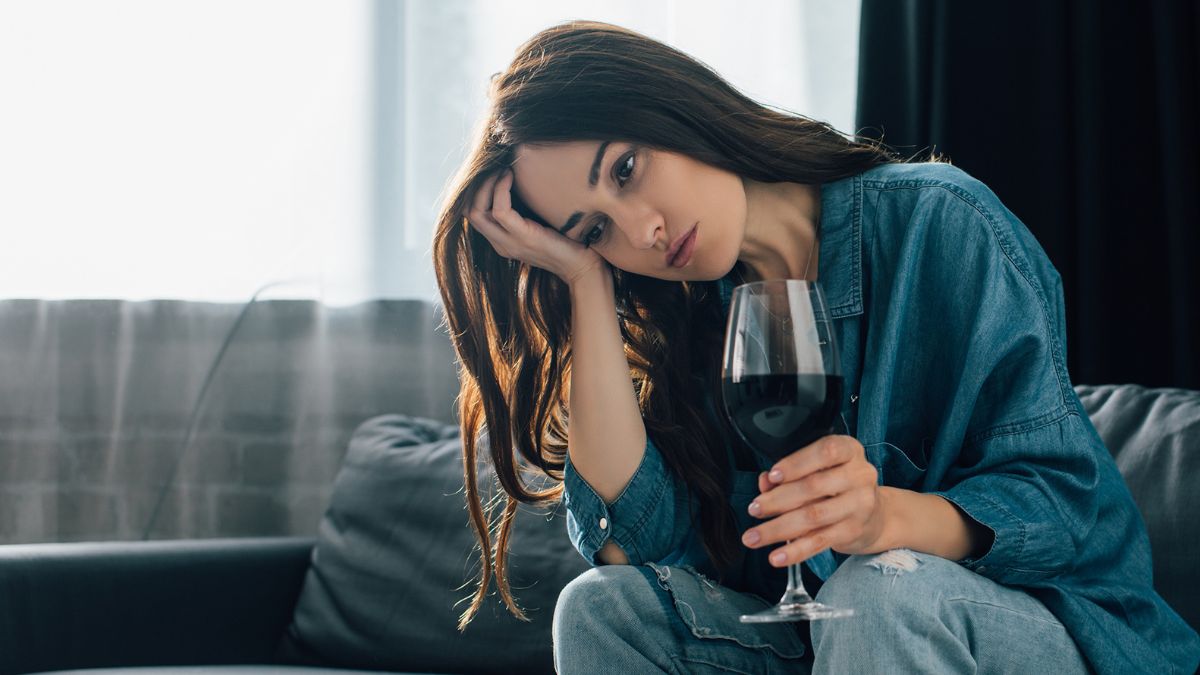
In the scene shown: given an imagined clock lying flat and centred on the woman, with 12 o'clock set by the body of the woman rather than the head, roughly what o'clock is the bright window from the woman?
The bright window is roughly at 3 o'clock from the woman.

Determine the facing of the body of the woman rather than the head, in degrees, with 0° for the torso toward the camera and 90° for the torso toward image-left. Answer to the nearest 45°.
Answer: approximately 45°

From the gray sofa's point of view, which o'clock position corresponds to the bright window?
The bright window is roughly at 5 o'clock from the gray sofa.

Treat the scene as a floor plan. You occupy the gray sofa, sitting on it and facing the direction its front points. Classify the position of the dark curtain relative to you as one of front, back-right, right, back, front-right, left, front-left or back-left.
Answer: left

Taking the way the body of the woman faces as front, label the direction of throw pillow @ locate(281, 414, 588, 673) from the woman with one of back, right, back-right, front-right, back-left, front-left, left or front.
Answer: right
